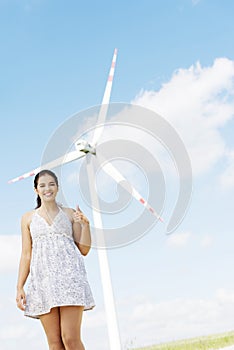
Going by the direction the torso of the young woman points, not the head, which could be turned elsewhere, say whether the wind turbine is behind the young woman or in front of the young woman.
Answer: behind

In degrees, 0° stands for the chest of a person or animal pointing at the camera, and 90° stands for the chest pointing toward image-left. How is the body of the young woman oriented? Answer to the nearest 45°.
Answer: approximately 0°
